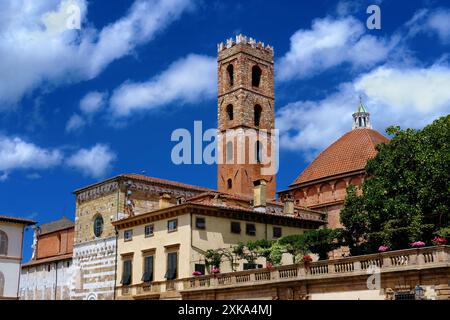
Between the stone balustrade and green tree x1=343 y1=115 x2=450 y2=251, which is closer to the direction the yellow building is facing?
the stone balustrade

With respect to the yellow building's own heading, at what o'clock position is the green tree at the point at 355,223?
The green tree is roughly at 8 o'clock from the yellow building.

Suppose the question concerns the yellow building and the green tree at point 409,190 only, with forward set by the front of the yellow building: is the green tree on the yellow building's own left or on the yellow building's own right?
on the yellow building's own left

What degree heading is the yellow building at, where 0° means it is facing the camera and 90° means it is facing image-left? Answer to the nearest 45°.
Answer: approximately 45°
